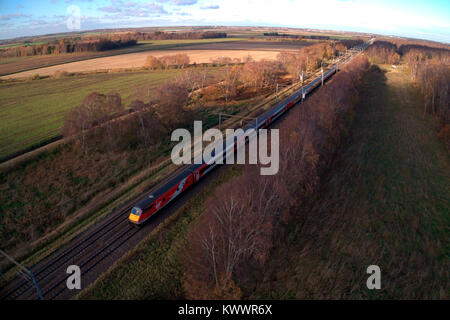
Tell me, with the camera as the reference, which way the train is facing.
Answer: facing the viewer and to the left of the viewer
